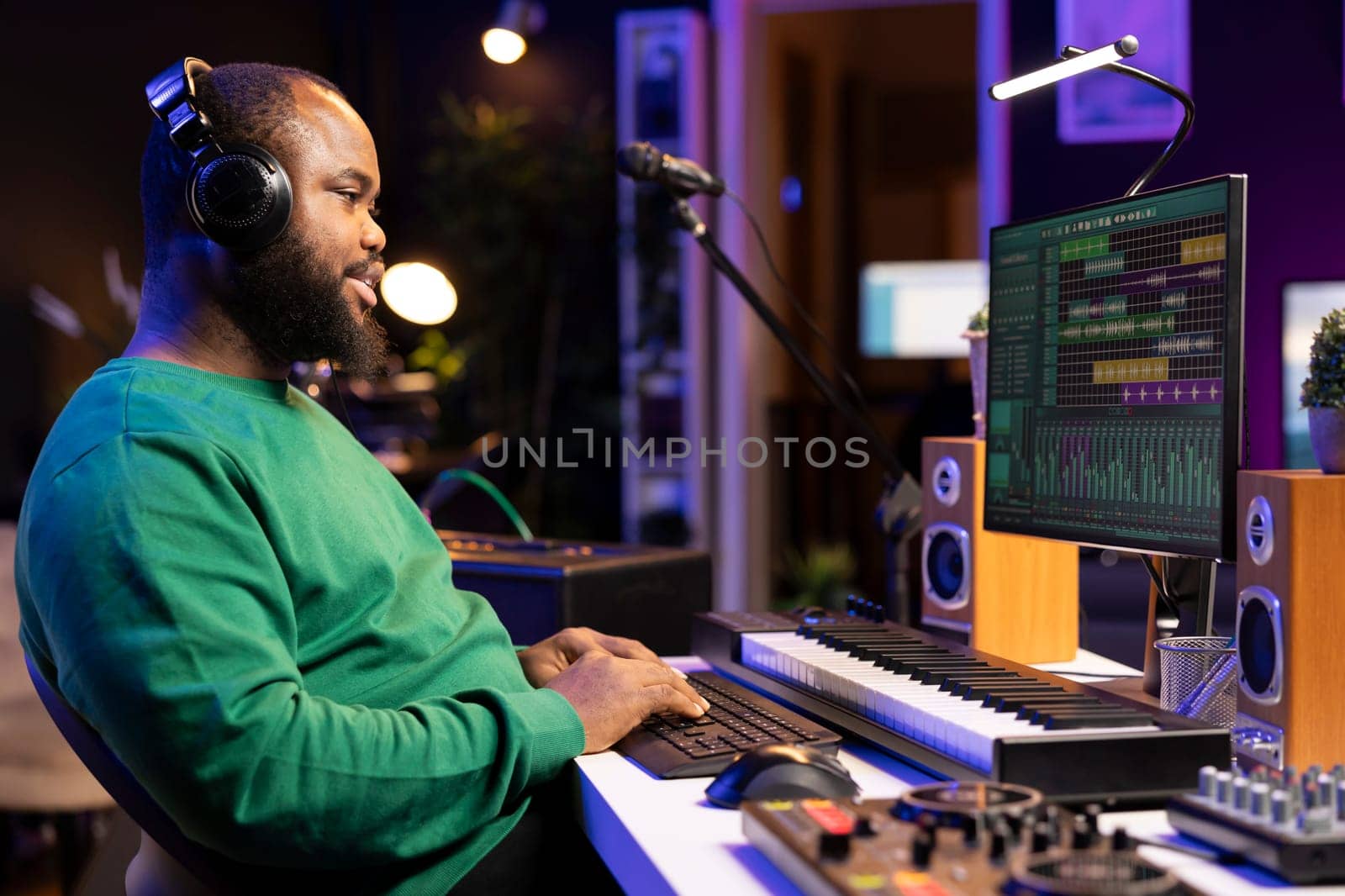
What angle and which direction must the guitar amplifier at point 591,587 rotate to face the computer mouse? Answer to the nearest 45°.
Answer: approximately 45° to its left

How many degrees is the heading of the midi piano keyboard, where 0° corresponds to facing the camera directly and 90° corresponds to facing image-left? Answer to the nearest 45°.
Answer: approximately 45°

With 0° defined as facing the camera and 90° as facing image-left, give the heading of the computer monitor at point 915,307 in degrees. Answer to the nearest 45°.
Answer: approximately 0°

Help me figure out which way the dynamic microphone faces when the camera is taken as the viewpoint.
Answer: facing to the left of the viewer

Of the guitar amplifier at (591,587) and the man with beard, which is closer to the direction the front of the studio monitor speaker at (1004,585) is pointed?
the man with beard

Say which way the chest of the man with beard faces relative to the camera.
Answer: to the viewer's right

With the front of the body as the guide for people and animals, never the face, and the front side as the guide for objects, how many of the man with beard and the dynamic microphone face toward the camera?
0

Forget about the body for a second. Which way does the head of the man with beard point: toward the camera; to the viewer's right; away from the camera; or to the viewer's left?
to the viewer's right

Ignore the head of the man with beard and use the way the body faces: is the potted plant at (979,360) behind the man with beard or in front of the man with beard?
in front

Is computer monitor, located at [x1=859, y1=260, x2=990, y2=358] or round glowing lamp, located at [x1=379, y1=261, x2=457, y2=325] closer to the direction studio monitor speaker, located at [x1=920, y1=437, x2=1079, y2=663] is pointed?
the round glowing lamp

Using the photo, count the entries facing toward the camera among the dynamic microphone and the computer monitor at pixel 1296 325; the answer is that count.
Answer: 1

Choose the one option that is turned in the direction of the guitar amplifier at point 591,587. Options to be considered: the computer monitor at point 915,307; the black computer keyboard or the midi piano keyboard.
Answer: the computer monitor

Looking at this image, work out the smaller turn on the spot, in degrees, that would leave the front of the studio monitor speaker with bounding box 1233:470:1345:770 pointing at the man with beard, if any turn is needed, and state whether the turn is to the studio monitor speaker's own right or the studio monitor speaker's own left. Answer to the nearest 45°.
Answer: approximately 45° to the studio monitor speaker's own right

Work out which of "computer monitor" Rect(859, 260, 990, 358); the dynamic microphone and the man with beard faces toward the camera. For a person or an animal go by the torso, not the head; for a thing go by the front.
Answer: the computer monitor

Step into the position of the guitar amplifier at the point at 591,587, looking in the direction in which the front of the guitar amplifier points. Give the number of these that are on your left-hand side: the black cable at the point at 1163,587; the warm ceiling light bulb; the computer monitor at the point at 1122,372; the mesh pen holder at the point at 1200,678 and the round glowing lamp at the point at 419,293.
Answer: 3
